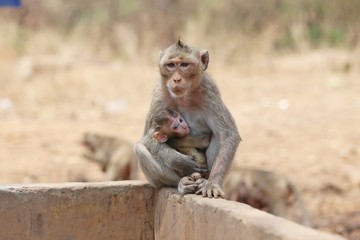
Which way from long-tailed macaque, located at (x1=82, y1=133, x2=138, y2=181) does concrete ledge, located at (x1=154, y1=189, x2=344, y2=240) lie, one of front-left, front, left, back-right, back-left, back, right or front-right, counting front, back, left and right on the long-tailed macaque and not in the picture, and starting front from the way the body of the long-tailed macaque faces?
left

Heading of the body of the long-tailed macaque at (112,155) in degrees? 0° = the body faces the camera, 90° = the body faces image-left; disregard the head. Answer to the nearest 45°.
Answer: approximately 90°

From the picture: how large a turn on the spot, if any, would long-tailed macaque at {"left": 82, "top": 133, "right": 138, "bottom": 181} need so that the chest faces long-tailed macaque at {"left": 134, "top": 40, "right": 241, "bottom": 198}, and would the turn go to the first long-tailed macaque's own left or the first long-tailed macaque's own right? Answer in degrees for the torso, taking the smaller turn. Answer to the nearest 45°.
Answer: approximately 90° to the first long-tailed macaque's own left

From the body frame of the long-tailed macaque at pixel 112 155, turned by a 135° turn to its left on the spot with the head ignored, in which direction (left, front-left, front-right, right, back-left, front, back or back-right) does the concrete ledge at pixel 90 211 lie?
front-right
